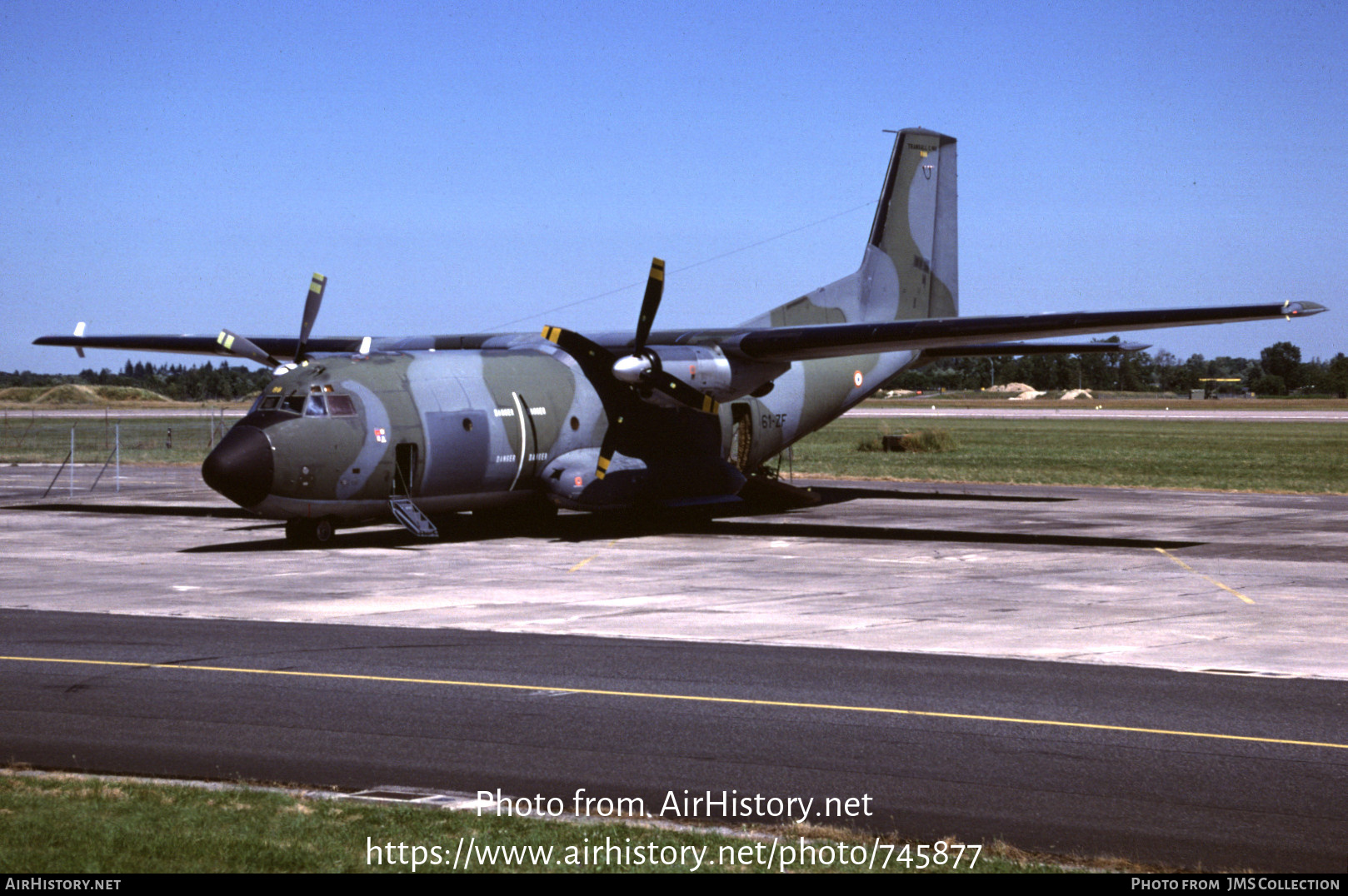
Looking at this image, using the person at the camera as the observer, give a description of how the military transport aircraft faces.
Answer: facing the viewer and to the left of the viewer
